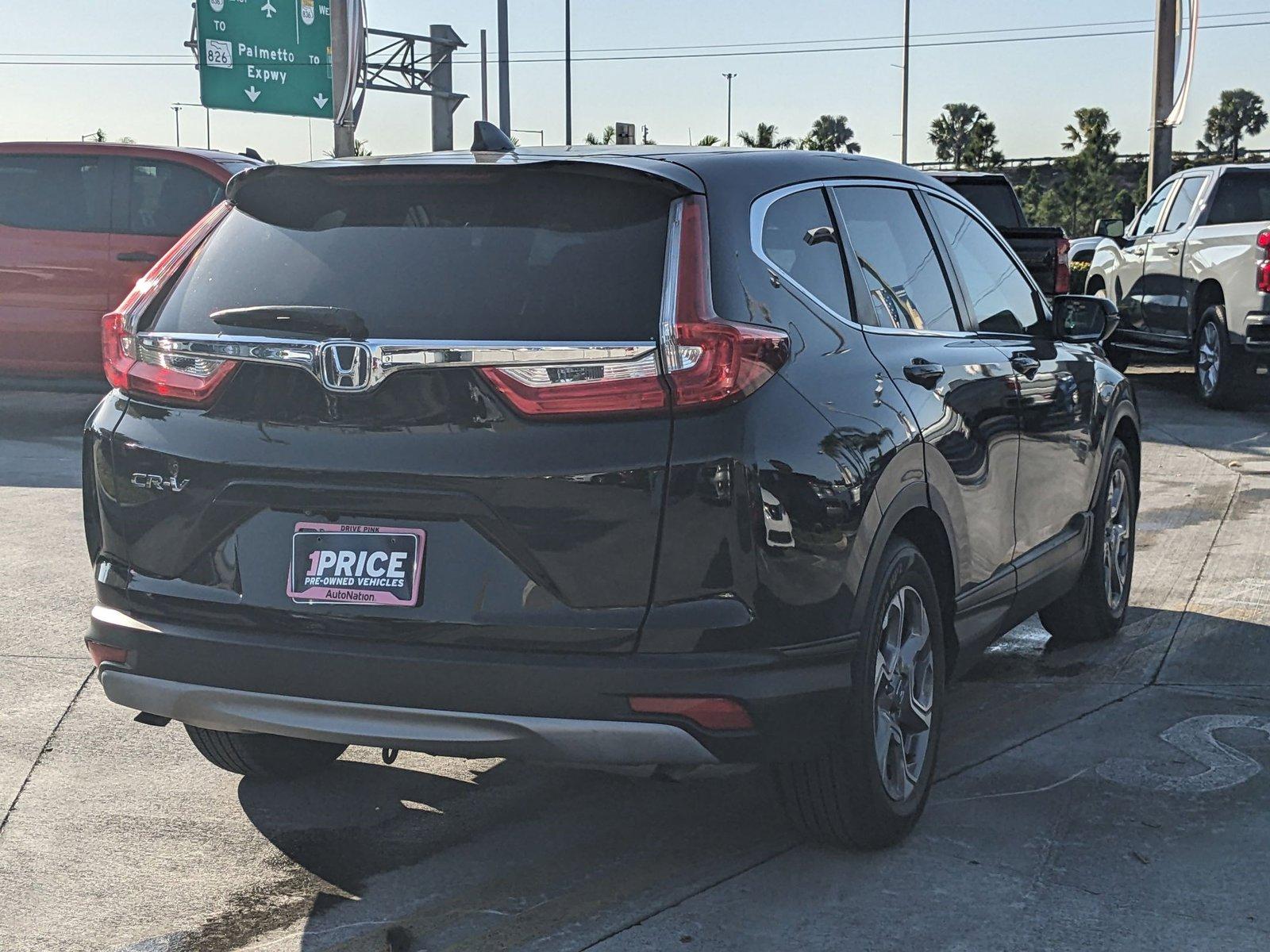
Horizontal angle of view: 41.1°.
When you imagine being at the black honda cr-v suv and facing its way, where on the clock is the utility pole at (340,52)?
The utility pole is roughly at 10 o'clock from the black honda cr-v suv.

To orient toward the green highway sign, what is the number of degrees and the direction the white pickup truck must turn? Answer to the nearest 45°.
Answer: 0° — it already faces it

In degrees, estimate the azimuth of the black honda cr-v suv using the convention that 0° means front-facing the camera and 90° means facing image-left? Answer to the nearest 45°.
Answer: approximately 225°

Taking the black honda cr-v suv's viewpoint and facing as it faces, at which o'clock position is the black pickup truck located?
The black pickup truck is roughly at 11 o'clock from the black honda cr-v suv.

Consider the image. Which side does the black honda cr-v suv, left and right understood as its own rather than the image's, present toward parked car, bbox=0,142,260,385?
left

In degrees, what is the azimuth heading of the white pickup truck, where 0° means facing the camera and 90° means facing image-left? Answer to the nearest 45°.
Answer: approximately 135°

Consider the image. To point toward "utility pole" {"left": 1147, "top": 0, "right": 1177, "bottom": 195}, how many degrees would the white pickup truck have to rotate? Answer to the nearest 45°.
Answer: approximately 45° to its right

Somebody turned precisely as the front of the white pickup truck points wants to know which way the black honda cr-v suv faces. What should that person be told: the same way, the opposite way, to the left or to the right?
to the right

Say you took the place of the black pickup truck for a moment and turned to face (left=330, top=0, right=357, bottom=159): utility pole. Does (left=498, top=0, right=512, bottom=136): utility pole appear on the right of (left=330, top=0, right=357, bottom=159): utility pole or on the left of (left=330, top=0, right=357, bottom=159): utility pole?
right
